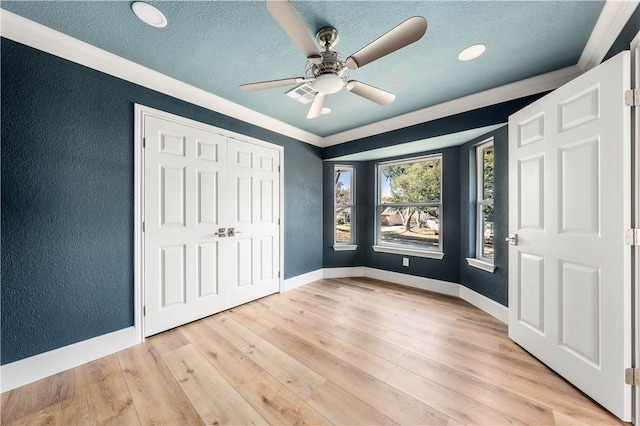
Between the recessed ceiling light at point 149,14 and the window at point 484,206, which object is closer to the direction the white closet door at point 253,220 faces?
the window

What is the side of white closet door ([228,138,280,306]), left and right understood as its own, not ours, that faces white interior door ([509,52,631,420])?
front

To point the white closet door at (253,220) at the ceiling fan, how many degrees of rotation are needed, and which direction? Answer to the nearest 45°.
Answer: approximately 45° to its right

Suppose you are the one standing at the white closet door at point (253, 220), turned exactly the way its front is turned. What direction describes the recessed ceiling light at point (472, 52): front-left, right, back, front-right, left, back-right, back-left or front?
front

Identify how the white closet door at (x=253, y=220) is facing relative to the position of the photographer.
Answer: facing the viewer and to the right of the viewer

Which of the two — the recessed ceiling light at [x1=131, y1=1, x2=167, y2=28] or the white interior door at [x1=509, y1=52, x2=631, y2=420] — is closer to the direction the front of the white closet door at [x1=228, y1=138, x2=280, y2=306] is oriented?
the white interior door

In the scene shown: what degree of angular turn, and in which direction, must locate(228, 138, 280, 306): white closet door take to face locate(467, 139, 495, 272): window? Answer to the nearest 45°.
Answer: approximately 45° to its left

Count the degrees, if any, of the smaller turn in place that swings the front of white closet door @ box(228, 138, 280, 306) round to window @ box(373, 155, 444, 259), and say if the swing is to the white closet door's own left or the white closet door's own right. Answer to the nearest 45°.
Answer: approximately 45° to the white closet door's own left

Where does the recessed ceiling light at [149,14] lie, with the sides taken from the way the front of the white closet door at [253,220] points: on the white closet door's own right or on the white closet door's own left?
on the white closet door's own right
